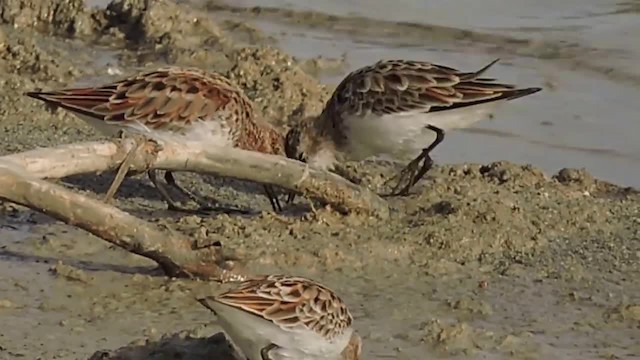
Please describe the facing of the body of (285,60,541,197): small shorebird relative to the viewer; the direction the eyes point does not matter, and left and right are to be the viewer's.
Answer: facing to the left of the viewer

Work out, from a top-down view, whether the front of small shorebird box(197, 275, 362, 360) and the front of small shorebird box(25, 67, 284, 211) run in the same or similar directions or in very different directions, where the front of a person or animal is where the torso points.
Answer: same or similar directions

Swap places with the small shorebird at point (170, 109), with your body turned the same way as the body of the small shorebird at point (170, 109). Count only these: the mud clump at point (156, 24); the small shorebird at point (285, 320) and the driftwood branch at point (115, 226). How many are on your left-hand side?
1

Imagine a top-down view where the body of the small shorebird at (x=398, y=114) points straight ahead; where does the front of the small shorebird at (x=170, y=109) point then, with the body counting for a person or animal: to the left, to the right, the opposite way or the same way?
the opposite way

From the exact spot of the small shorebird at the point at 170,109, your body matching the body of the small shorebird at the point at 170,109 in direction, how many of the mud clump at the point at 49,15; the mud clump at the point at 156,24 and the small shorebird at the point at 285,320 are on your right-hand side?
1

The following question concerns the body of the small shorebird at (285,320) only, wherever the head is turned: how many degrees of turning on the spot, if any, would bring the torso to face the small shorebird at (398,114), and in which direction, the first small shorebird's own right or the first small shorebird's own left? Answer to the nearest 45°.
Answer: approximately 90° to the first small shorebird's own left

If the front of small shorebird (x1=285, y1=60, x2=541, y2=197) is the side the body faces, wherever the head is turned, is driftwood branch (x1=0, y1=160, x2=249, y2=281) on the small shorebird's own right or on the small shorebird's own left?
on the small shorebird's own left

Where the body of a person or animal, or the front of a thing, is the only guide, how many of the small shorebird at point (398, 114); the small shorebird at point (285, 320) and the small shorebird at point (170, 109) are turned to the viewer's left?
1

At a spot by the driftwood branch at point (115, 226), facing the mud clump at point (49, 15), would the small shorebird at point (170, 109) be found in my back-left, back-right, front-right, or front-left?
front-right

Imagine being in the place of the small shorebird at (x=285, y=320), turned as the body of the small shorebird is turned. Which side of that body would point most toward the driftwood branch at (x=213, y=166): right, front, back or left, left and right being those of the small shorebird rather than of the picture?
left

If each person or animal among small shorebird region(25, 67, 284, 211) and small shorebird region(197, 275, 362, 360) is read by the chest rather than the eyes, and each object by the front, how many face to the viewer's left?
0

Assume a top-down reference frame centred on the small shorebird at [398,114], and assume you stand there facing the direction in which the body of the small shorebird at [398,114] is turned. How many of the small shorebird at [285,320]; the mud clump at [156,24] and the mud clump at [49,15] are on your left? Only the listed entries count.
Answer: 1

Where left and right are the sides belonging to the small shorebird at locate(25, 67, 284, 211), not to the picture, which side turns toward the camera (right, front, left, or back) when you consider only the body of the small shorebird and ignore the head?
right

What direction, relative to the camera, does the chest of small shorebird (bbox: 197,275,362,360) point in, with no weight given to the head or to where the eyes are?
to the viewer's right

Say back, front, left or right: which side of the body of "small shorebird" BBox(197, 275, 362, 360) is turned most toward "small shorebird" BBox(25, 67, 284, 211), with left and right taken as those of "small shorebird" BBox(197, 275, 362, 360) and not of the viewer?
left
